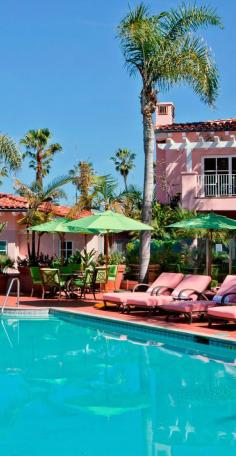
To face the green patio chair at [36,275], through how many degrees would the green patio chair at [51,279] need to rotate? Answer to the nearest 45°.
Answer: approximately 90° to its left

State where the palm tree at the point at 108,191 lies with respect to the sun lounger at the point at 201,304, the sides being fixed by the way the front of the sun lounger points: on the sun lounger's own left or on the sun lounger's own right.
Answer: on the sun lounger's own right

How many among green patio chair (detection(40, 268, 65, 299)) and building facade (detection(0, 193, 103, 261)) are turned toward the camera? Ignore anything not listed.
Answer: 1

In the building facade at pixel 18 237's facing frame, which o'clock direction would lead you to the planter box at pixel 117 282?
The planter box is roughly at 11 o'clock from the building facade.

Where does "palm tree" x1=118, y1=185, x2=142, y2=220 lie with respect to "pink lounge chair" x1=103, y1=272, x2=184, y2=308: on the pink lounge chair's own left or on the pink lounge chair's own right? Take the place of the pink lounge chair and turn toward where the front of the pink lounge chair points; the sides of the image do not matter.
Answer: on the pink lounge chair's own right

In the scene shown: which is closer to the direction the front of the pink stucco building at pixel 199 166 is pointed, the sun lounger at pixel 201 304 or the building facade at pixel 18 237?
the sun lounger

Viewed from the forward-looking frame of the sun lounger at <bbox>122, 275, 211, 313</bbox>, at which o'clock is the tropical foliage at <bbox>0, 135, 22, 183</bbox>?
The tropical foliage is roughly at 3 o'clock from the sun lounger.

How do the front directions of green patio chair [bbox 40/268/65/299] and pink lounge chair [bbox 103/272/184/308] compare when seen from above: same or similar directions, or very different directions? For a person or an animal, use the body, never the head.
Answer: very different directions

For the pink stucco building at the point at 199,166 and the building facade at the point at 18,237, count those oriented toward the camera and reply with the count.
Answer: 2
